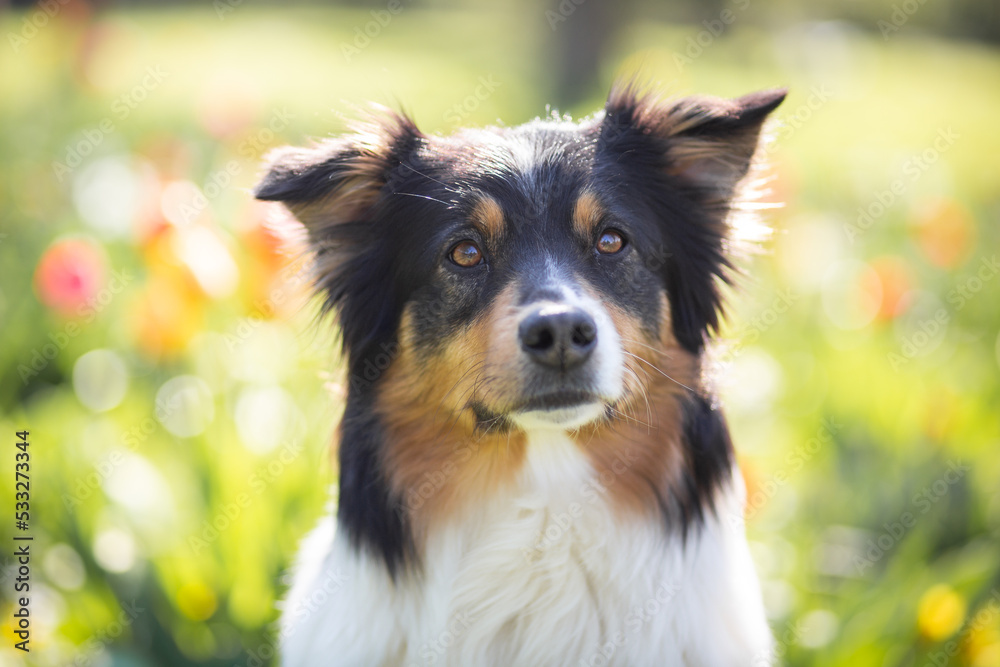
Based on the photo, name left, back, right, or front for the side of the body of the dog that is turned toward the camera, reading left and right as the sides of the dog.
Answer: front

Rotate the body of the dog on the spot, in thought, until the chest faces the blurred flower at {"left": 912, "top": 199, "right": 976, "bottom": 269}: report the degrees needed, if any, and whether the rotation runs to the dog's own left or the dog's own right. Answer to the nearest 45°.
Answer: approximately 135° to the dog's own left

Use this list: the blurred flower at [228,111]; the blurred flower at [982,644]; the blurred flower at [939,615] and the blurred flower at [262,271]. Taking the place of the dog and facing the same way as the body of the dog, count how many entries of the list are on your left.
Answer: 2

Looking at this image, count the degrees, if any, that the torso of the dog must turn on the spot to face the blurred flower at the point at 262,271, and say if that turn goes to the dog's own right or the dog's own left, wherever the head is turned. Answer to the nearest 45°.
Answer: approximately 135° to the dog's own right

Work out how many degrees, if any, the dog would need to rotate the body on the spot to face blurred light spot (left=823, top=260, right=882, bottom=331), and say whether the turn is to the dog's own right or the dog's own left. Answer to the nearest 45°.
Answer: approximately 135° to the dog's own left

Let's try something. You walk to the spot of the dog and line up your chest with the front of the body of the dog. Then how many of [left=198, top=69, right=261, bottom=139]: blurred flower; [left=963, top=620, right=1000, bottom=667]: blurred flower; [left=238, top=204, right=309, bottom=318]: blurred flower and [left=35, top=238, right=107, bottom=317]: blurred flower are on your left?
1

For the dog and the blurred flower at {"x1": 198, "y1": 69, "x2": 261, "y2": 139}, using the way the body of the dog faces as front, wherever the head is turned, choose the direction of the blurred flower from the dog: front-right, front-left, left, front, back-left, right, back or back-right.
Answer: back-right

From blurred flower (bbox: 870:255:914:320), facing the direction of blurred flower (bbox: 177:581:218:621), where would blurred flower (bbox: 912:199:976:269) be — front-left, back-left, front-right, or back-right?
back-right

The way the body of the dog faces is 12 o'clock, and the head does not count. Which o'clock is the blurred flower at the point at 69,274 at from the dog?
The blurred flower is roughly at 4 o'clock from the dog.

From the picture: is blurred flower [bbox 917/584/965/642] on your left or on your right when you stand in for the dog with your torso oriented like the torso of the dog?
on your left
